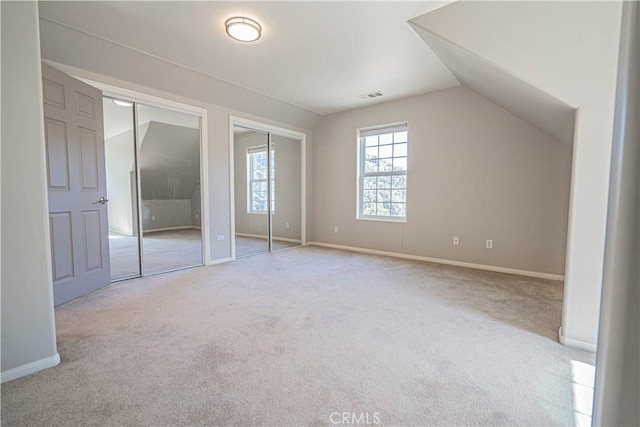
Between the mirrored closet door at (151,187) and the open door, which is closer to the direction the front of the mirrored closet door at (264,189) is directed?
the open door

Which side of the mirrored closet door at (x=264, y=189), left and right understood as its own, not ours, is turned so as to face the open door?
right

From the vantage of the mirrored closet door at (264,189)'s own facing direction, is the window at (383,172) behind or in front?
in front

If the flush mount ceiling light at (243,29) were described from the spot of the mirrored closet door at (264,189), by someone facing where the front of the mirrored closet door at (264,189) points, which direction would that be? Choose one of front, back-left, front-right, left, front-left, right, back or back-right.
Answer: front-right

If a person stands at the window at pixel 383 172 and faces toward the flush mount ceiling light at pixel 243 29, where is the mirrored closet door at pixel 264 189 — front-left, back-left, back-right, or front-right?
front-right

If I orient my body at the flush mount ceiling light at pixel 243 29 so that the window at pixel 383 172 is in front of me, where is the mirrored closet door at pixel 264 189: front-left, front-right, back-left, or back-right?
front-left

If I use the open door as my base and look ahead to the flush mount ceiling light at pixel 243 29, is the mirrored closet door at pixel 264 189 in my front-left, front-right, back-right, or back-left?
front-left

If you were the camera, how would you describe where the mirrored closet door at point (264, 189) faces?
facing the viewer and to the right of the viewer

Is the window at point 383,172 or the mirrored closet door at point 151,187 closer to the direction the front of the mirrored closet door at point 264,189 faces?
the window

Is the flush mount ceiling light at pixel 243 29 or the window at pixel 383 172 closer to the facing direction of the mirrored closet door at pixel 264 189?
the window

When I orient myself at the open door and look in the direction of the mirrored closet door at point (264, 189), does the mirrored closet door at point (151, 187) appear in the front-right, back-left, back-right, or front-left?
front-left

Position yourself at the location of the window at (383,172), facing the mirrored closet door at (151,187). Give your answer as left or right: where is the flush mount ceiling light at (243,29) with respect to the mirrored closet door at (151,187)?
left
